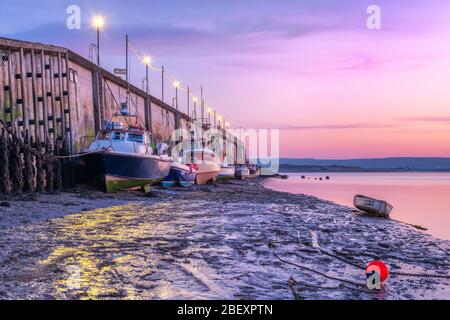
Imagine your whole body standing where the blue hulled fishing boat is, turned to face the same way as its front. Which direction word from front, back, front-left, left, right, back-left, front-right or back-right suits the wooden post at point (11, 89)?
front

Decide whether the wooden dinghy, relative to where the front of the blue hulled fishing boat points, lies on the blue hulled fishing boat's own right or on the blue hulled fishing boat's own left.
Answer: on the blue hulled fishing boat's own left

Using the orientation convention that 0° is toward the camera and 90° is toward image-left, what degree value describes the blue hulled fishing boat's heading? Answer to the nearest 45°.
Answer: approximately 45°

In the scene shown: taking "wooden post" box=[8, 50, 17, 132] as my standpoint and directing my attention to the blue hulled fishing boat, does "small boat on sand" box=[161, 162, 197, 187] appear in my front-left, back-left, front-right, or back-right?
front-left

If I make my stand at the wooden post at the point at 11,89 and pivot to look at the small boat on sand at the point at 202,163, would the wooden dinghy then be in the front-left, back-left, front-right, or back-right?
front-right

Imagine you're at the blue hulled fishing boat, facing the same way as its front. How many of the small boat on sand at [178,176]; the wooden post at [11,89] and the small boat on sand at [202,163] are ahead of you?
1
